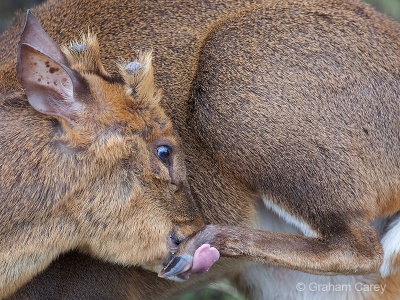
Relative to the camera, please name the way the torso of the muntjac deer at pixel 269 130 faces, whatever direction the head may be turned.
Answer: to the viewer's left
